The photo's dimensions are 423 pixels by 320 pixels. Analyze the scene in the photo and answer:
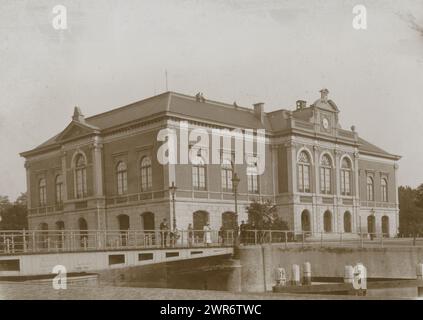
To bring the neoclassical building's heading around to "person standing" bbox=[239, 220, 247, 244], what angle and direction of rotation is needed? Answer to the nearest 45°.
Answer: approximately 45° to its right

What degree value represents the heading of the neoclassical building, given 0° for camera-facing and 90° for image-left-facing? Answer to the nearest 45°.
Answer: approximately 315°
